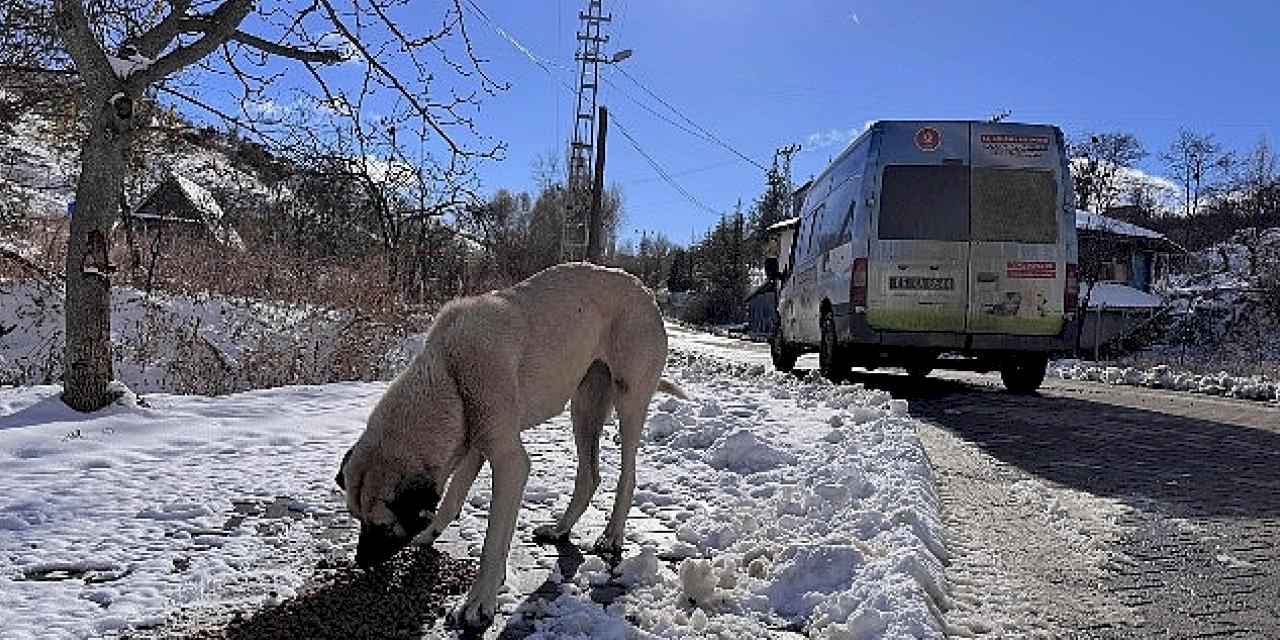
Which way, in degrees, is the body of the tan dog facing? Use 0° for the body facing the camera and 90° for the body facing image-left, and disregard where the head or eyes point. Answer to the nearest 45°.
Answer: approximately 45°

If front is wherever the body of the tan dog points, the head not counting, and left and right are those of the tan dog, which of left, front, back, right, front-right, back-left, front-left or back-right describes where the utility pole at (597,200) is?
back-right

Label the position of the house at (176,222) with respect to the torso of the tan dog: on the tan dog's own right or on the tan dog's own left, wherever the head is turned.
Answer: on the tan dog's own right

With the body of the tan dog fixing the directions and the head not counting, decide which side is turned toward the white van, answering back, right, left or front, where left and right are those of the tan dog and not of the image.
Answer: back

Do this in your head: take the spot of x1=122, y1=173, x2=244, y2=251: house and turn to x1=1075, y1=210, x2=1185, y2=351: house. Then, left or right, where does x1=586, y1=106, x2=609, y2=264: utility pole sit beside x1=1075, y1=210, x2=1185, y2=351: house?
left

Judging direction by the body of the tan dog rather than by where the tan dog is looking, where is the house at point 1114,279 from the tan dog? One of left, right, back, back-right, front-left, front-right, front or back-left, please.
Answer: back
